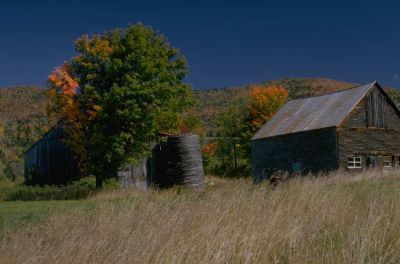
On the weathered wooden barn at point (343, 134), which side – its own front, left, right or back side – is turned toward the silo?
right

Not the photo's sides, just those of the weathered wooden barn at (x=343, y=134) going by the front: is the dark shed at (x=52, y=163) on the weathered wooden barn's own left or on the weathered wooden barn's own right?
on the weathered wooden barn's own right

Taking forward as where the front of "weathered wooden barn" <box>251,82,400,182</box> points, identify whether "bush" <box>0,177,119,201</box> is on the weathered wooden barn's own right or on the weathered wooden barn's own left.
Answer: on the weathered wooden barn's own right

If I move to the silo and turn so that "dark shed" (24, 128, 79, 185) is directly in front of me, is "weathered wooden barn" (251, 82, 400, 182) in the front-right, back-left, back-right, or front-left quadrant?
back-right

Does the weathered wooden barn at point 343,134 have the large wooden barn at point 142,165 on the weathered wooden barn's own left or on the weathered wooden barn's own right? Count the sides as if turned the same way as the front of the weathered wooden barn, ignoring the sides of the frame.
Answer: on the weathered wooden barn's own right
